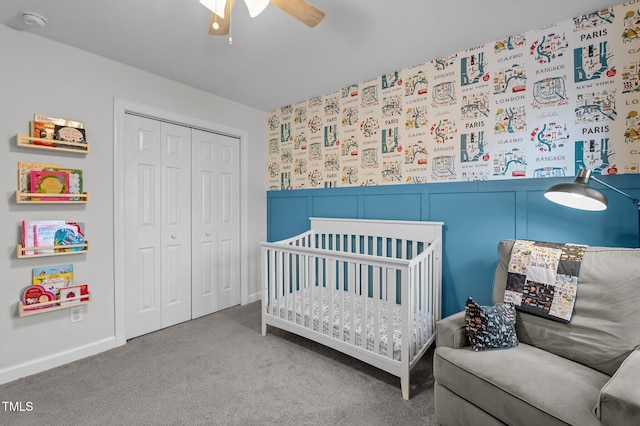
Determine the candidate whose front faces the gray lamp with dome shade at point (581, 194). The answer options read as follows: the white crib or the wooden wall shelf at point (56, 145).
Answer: the wooden wall shelf

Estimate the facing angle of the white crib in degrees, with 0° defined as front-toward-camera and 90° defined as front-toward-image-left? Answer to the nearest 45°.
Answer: approximately 45°

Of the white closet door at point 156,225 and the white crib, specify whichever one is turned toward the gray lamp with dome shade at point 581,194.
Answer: the white closet door

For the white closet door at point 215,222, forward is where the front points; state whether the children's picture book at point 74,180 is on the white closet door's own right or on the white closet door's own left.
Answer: on the white closet door's own right

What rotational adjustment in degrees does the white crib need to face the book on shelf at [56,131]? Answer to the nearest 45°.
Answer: approximately 45° to its right

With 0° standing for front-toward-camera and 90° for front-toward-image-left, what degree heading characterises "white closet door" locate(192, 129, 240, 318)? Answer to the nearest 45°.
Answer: approximately 315°

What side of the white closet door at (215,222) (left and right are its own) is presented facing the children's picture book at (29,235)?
right

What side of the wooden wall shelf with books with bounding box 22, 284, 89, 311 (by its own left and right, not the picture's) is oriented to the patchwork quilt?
front

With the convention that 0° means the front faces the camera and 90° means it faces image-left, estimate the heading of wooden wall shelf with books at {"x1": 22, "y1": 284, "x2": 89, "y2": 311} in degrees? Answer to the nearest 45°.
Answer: approximately 315°
